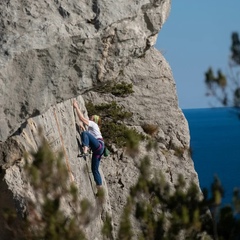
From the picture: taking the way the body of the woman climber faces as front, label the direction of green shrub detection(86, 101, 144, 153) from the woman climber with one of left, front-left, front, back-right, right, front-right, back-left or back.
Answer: right

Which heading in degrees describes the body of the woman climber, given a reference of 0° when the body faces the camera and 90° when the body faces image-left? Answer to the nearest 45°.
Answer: approximately 90°

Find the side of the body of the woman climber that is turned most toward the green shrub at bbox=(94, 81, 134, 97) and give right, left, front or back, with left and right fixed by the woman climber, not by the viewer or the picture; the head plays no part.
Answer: right
